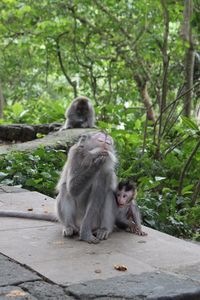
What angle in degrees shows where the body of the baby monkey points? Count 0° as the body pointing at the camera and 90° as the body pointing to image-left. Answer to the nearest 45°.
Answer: approximately 45°

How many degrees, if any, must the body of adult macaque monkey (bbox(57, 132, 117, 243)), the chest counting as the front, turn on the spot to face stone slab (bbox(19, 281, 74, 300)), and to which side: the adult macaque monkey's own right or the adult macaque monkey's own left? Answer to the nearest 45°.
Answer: approximately 45° to the adult macaque monkey's own right

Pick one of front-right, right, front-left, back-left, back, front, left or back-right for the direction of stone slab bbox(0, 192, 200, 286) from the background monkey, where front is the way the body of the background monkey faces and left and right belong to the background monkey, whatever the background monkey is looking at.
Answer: front

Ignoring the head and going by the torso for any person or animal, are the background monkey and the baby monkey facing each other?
no

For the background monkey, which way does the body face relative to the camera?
toward the camera

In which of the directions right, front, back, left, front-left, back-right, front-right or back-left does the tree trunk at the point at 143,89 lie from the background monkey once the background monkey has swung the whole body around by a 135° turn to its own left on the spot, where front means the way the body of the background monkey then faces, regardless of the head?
front

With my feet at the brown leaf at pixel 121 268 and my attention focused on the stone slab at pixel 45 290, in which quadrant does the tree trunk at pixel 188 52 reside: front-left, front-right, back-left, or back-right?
back-right

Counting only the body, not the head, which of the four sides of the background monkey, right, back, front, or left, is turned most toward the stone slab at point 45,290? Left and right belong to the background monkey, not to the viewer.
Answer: front

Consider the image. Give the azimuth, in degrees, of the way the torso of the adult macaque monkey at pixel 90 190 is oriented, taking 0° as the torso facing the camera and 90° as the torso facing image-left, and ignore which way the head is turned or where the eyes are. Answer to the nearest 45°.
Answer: approximately 315°

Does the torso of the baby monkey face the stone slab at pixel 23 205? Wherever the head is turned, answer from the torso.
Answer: no

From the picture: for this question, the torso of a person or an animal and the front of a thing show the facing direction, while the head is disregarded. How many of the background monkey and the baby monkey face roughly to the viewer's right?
0

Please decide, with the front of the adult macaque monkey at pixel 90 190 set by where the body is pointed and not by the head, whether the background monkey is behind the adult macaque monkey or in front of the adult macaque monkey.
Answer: behind

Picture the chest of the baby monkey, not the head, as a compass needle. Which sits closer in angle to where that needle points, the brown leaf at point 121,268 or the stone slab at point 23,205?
the brown leaf

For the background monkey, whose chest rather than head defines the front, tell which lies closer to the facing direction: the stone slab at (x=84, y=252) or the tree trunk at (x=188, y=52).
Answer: the stone slab

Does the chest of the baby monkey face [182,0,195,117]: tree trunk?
no

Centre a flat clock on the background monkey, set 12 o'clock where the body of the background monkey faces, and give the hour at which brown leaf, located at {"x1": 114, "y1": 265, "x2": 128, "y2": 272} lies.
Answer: The brown leaf is roughly at 12 o'clock from the background monkey.
